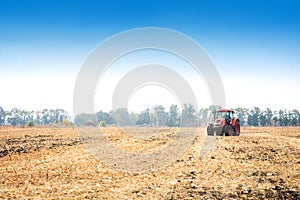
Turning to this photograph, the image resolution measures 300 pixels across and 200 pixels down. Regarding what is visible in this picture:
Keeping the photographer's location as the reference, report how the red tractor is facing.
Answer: facing the viewer and to the left of the viewer
